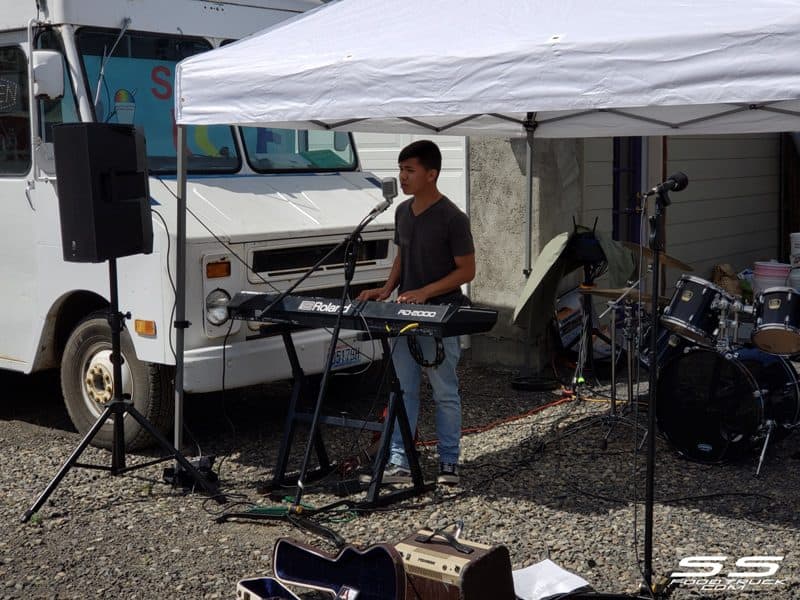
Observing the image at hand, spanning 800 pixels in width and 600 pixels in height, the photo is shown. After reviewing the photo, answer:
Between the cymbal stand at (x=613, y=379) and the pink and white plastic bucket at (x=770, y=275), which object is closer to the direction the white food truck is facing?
the cymbal stand

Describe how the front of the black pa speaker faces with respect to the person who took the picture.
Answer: facing the viewer and to the left of the viewer

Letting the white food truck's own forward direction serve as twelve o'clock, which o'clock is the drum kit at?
The drum kit is roughly at 11 o'clock from the white food truck.

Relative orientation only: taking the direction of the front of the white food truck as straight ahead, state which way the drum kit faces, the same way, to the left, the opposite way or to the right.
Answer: to the right

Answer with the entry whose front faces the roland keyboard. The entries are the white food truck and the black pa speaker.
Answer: the white food truck

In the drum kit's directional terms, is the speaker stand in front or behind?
in front

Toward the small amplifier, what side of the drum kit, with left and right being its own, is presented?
front

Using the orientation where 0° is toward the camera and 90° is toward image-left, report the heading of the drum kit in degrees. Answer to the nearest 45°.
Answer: approximately 45°

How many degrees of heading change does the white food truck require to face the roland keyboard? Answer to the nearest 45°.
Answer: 0° — it already faces it

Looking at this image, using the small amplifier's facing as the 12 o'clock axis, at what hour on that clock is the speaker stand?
The speaker stand is roughly at 3 o'clock from the small amplifier.

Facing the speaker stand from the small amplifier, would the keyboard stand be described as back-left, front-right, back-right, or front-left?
front-right

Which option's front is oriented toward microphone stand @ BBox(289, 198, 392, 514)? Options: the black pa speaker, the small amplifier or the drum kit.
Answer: the drum kit

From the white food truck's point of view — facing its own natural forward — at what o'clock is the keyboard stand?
The keyboard stand is roughly at 12 o'clock from the white food truck.

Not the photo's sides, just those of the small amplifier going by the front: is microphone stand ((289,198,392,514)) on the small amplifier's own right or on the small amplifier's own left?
on the small amplifier's own right

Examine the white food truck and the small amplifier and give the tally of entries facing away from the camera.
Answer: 0
